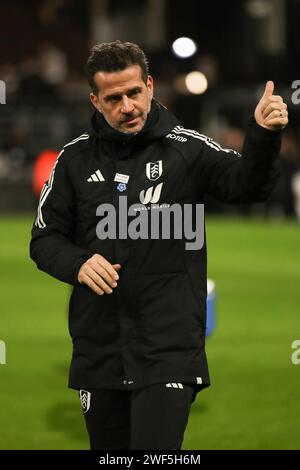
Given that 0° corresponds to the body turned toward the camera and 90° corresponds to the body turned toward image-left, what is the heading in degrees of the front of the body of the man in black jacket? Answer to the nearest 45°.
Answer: approximately 0°
